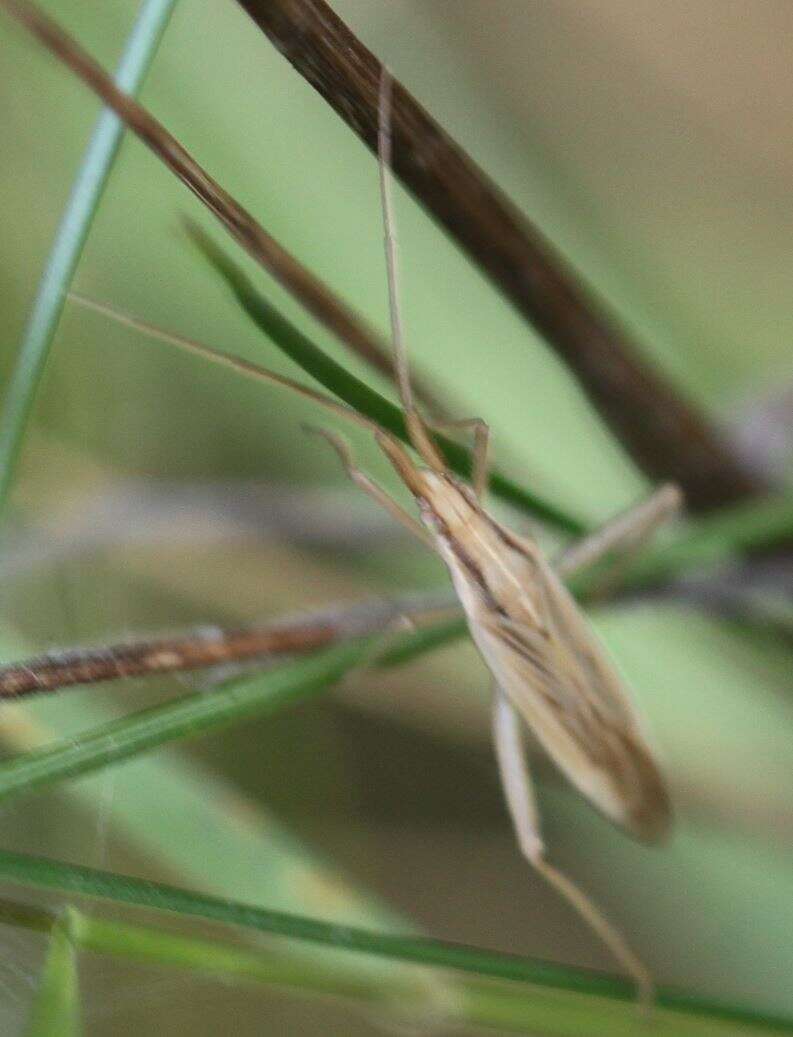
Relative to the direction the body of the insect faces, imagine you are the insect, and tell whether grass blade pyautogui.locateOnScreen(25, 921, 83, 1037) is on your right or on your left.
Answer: on your left

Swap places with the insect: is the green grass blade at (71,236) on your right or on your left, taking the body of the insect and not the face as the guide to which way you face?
on your left

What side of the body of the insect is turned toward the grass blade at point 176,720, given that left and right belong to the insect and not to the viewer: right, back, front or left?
left

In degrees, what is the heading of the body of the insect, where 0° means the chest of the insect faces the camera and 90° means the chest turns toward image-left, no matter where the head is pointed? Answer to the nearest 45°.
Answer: approximately 135°
